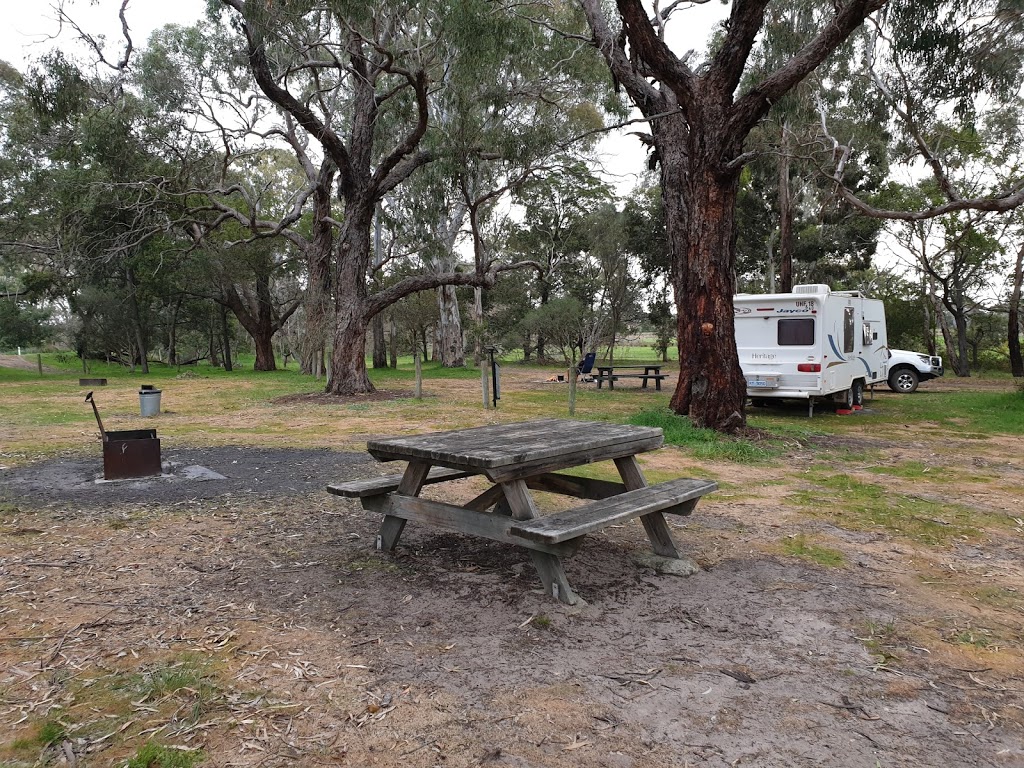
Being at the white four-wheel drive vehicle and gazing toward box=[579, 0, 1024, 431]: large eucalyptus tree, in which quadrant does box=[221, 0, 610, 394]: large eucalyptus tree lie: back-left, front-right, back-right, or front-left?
front-right

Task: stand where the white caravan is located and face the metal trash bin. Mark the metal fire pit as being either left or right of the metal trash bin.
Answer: left

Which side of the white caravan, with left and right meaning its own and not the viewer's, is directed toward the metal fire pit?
back

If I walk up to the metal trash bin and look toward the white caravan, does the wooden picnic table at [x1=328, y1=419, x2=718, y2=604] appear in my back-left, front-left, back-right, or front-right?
front-right

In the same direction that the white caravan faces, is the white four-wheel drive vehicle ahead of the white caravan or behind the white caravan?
ahead

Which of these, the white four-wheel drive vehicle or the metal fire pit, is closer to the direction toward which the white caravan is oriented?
the white four-wheel drive vehicle

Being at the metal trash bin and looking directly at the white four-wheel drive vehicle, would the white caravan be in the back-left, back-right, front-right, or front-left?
front-right

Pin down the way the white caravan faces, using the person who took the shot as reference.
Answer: facing away from the viewer and to the right of the viewer

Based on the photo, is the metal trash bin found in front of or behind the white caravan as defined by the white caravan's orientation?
behind

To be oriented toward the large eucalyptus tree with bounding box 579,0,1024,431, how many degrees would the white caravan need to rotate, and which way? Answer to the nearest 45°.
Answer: approximately 135° to its right

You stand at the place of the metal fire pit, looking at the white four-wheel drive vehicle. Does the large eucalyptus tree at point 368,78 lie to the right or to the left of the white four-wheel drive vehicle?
left

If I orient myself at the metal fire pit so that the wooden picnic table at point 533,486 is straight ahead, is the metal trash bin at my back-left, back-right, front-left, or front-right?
back-left

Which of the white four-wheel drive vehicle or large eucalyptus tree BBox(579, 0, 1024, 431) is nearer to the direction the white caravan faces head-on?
the white four-wheel drive vehicle
